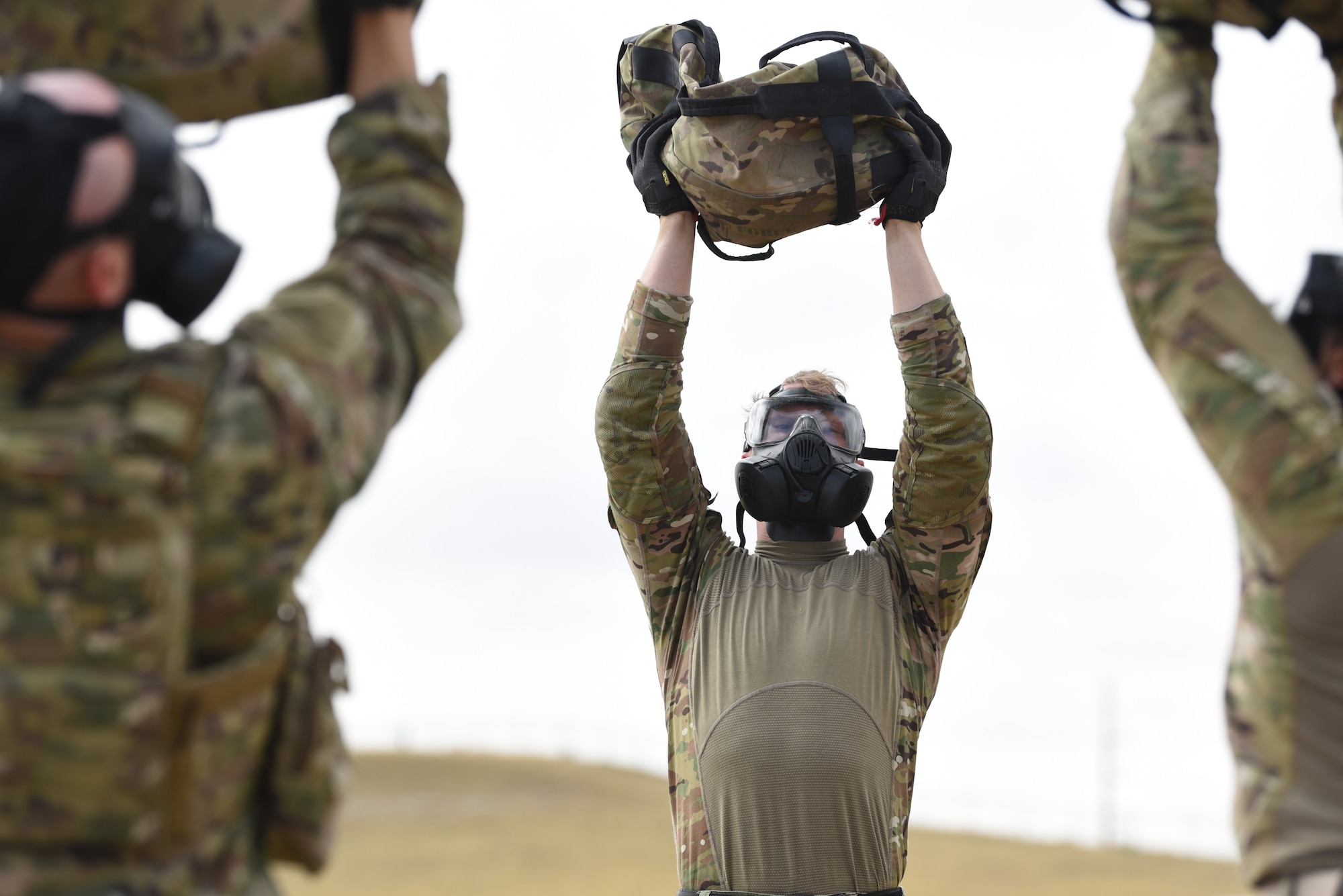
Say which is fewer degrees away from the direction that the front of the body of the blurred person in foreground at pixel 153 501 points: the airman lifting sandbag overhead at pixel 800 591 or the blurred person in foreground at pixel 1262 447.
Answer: the airman lifting sandbag overhead

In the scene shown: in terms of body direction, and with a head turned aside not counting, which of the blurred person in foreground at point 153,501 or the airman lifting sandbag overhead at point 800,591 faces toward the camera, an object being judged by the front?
the airman lifting sandbag overhead

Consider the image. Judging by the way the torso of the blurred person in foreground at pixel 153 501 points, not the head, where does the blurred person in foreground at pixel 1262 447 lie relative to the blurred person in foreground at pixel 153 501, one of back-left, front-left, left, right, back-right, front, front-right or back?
front-right

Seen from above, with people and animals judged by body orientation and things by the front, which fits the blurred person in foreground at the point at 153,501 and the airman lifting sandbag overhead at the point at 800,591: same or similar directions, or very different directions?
very different directions

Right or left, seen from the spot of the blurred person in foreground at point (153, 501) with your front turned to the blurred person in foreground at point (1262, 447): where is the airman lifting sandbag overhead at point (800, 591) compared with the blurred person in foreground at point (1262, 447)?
left

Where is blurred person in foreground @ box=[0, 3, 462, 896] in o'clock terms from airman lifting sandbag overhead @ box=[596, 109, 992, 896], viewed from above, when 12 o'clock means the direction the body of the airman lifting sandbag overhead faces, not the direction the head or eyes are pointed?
The blurred person in foreground is roughly at 1 o'clock from the airman lifting sandbag overhead.

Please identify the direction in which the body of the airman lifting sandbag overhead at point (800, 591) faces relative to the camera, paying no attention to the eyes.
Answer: toward the camera

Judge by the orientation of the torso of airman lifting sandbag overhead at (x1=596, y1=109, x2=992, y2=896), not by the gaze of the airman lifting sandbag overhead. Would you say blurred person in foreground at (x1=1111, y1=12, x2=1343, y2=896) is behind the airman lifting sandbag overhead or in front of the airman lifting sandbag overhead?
in front

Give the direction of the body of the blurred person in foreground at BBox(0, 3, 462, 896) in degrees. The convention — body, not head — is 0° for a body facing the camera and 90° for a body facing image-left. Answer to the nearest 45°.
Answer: approximately 225°

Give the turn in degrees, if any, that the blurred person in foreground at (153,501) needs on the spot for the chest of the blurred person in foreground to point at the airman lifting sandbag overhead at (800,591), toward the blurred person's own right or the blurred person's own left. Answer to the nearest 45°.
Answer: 0° — they already face them

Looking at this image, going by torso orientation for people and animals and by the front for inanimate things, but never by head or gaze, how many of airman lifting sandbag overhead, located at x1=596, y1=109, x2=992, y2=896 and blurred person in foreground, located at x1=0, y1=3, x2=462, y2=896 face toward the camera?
1

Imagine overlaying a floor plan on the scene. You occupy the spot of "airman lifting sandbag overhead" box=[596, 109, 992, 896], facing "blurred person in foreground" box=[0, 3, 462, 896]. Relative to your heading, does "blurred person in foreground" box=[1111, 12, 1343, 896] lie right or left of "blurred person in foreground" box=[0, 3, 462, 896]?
left
